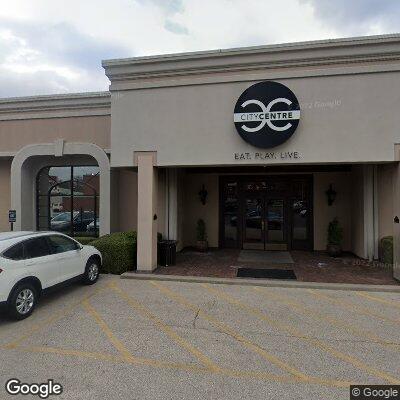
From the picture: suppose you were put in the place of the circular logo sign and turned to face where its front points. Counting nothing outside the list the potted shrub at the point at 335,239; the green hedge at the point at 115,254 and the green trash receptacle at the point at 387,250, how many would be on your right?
1

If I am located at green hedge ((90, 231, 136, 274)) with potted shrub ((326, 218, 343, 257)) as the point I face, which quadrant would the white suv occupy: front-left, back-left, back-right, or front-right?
back-right

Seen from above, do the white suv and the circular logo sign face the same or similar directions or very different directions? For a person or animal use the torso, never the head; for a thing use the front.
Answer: very different directions

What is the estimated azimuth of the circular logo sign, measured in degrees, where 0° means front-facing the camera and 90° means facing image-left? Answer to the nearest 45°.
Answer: approximately 0°

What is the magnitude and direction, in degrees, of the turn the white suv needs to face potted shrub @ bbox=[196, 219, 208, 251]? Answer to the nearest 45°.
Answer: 0° — it already faces it

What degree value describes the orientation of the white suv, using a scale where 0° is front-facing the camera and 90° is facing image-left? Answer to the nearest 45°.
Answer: approximately 225°

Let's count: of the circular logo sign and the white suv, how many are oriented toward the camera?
1

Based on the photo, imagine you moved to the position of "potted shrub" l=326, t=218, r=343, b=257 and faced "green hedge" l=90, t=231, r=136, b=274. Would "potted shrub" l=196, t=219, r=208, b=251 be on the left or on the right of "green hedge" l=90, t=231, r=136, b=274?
right

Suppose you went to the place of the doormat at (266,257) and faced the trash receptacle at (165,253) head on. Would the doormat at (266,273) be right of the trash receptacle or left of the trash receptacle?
left

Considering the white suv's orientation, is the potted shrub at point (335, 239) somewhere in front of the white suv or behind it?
in front

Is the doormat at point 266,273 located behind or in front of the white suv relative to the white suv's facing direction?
in front

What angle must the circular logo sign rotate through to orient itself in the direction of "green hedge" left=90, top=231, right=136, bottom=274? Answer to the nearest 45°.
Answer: approximately 90° to its right
